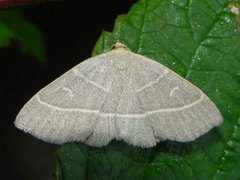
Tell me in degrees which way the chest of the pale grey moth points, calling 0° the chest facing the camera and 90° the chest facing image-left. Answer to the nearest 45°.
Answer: approximately 180°
